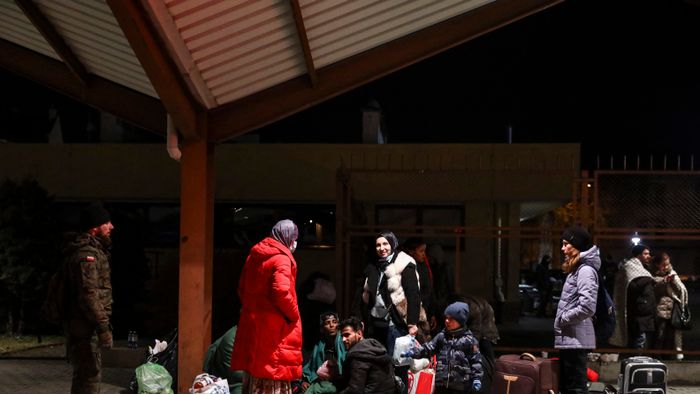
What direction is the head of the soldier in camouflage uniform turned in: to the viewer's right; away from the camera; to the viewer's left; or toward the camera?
to the viewer's right

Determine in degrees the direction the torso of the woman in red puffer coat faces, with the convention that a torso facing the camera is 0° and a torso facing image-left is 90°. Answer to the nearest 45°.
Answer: approximately 225°

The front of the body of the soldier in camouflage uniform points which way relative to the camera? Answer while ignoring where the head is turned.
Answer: to the viewer's right

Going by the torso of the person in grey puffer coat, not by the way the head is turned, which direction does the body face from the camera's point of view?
to the viewer's left

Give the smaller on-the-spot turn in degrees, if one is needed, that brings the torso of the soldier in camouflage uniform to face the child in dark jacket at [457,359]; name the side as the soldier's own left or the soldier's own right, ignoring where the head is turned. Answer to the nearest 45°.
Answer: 0° — they already face them

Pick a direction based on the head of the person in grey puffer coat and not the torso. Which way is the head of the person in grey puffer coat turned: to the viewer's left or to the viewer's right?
to the viewer's left

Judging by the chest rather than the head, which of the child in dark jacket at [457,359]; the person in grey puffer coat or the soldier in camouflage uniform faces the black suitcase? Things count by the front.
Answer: the soldier in camouflage uniform
